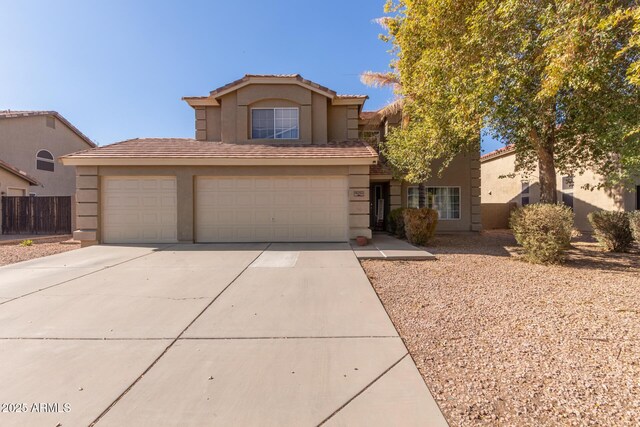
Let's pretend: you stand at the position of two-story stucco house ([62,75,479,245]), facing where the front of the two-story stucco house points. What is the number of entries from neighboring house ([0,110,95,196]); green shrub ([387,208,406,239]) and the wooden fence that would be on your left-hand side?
1

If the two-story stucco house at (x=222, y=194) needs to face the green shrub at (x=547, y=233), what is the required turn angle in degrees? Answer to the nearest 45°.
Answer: approximately 45° to its left

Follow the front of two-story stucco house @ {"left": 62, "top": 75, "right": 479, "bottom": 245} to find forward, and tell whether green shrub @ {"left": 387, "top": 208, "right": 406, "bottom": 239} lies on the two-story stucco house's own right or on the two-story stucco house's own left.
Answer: on the two-story stucco house's own left

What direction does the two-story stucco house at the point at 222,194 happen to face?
toward the camera

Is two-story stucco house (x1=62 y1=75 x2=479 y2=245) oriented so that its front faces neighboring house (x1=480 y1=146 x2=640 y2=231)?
no

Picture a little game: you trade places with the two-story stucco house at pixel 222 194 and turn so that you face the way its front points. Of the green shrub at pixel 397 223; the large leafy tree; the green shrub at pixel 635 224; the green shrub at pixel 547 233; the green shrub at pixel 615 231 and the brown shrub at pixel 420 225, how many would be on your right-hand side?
0

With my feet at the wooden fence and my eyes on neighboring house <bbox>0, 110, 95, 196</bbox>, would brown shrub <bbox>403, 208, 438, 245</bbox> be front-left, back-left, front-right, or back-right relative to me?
back-right

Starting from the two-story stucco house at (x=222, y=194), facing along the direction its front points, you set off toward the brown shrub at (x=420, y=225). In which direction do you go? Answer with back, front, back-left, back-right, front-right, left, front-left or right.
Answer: left

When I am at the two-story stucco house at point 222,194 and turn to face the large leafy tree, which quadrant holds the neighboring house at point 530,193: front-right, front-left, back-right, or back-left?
front-left

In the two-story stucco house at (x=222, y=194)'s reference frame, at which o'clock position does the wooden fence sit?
The wooden fence is roughly at 4 o'clock from the two-story stucco house.

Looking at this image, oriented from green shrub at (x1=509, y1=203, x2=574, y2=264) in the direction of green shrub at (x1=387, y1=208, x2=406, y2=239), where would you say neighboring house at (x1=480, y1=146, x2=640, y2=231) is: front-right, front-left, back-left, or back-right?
front-right

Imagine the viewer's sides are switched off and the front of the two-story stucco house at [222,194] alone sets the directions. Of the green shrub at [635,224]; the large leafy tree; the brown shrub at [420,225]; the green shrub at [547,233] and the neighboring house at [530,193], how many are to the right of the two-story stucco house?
0

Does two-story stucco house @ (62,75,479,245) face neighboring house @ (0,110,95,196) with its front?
no

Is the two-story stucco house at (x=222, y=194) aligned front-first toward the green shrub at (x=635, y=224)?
no
